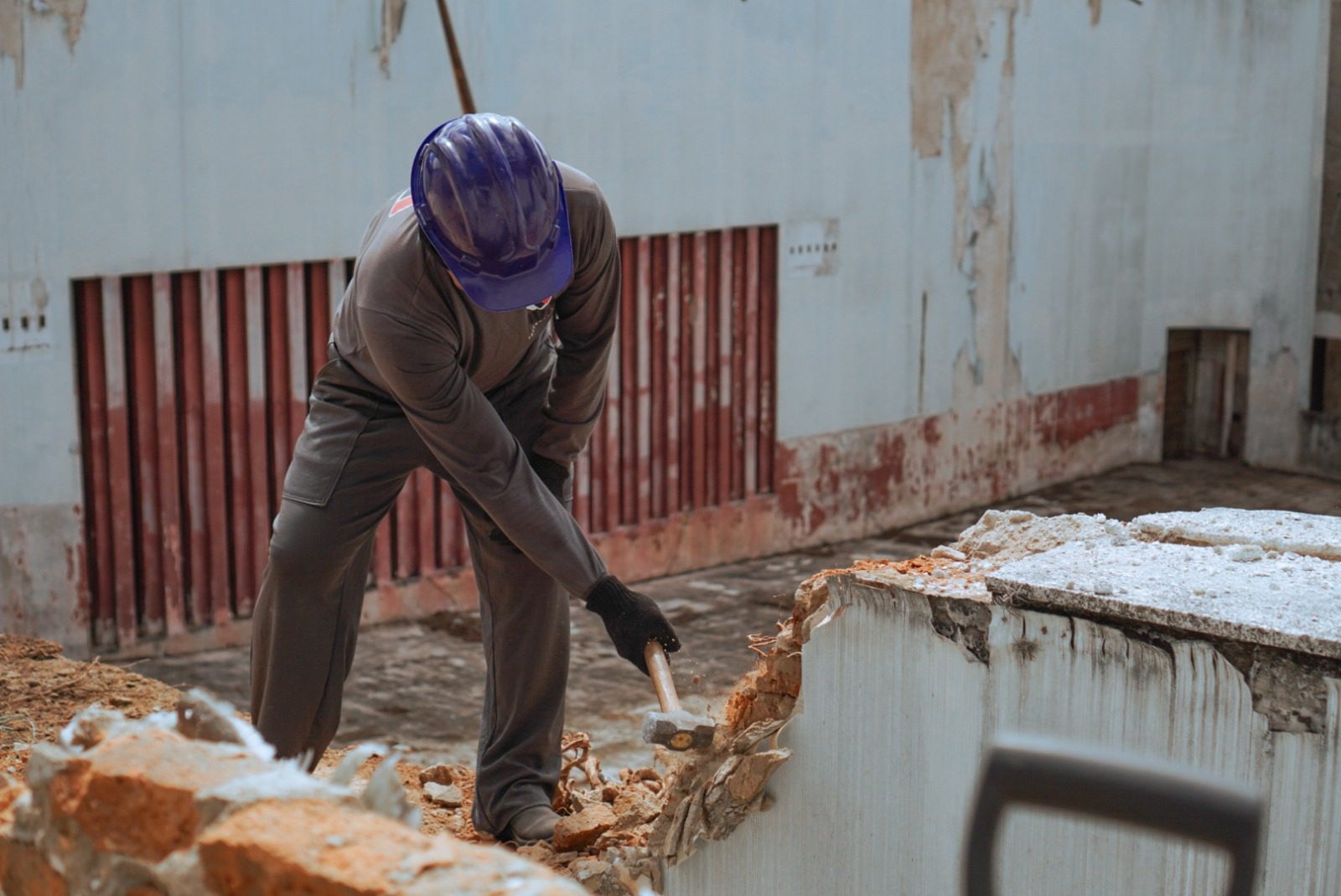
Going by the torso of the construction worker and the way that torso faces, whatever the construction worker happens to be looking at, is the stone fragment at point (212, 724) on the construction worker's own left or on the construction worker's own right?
on the construction worker's own right

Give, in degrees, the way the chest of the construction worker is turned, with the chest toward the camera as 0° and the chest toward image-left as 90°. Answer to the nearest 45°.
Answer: approximately 315°

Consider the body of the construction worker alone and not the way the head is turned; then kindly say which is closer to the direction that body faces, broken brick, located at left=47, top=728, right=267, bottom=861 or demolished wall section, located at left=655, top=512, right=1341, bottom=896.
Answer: the demolished wall section

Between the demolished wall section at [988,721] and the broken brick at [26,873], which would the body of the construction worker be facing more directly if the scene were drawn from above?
the demolished wall section

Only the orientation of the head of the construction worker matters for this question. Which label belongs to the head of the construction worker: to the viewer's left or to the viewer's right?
to the viewer's right

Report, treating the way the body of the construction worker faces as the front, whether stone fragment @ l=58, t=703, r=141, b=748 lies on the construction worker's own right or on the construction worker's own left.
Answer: on the construction worker's own right
